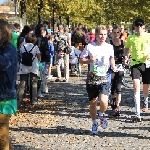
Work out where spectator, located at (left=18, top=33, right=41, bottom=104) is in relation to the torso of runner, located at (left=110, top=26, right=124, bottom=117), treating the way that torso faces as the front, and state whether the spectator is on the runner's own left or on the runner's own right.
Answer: on the runner's own right

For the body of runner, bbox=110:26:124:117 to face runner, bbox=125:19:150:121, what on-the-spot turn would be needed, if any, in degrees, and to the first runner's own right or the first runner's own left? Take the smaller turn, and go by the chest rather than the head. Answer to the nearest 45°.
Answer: approximately 45° to the first runner's own left

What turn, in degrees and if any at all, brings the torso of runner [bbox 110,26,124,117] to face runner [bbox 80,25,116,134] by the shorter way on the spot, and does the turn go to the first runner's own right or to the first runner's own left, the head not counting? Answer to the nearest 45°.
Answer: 0° — they already face them

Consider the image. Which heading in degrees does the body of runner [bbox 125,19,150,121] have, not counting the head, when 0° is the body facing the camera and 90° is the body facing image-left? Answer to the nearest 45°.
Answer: approximately 0°

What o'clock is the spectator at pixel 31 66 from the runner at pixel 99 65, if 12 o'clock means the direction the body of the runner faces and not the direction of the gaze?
The spectator is roughly at 5 o'clock from the runner.

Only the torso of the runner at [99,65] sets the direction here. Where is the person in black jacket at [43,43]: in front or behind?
behind

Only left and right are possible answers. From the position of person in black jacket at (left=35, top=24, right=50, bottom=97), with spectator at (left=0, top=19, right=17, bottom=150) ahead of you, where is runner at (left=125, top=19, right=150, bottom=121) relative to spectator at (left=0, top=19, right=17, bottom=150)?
left
